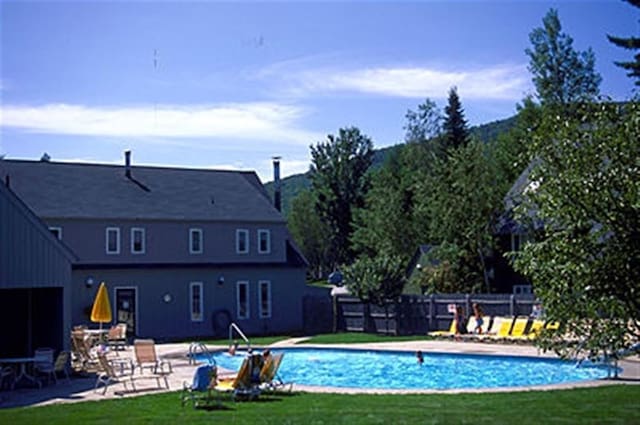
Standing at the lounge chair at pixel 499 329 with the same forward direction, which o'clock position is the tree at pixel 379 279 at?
The tree is roughly at 3 o'clock from the lounge chair.

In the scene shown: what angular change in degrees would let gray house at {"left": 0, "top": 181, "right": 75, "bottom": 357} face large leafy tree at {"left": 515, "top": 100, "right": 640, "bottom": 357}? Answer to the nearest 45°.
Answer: approximately 45° to its left

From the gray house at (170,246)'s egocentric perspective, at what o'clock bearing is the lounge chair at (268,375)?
The lounge chair is roughly at 12 o'clock from the gray house.

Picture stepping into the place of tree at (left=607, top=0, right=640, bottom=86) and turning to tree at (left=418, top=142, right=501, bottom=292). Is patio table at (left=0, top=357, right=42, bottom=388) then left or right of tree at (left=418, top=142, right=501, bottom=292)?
left

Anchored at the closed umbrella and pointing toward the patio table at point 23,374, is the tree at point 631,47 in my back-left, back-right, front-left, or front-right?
back-left

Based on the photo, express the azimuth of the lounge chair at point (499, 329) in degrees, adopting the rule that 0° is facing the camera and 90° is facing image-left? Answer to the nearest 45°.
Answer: approximately 45°
